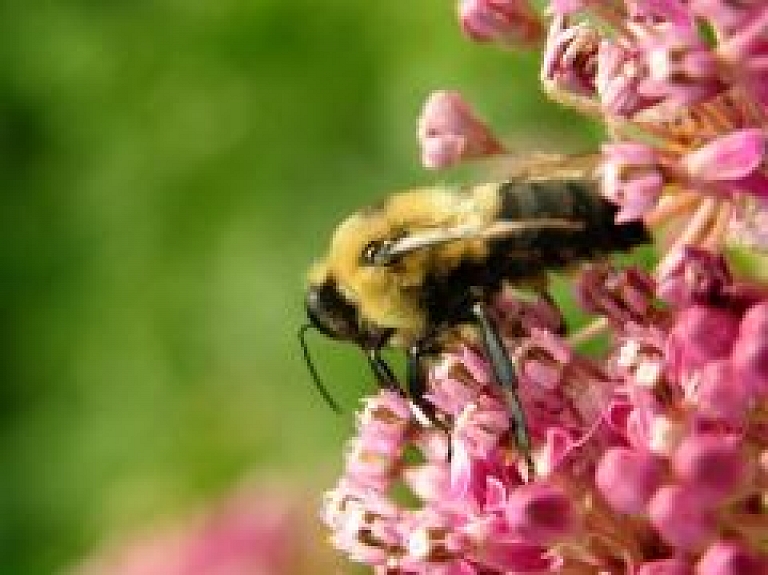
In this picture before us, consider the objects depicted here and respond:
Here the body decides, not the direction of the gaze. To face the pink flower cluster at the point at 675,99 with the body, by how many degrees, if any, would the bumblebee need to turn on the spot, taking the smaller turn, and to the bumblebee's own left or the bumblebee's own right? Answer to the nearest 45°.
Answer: approximately 135° to the bumblebee's own left

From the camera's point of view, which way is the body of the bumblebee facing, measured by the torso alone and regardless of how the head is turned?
to the viewer's left
